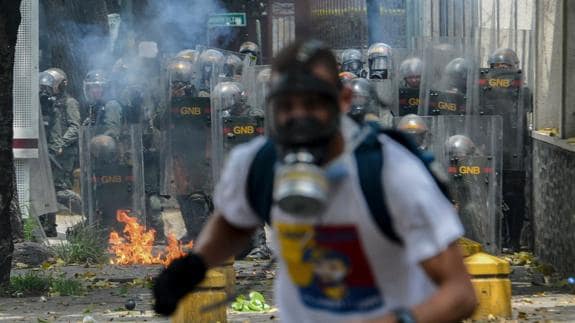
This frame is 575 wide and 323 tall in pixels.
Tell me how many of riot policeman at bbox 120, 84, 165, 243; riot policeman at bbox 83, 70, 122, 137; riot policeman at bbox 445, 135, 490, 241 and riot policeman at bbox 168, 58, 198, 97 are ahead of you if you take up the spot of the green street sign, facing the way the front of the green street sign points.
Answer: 4

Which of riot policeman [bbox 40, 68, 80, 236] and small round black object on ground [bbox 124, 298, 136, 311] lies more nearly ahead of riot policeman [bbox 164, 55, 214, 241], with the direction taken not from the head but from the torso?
the small round black object on ground

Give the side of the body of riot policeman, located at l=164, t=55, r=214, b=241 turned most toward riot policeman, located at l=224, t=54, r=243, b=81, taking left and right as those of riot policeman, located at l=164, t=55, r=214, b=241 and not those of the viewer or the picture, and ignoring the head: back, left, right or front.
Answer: back

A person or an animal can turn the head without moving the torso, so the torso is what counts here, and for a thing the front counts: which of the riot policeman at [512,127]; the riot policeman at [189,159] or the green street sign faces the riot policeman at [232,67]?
the green street sign

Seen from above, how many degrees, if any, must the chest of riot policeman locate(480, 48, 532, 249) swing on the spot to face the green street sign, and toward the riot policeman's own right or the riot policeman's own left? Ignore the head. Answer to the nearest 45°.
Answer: approximately 135° to the riot policeman's own right

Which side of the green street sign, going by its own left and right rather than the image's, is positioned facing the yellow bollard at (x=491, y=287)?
front

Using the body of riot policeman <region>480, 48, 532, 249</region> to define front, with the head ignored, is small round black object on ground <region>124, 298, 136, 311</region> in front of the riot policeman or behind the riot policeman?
in front

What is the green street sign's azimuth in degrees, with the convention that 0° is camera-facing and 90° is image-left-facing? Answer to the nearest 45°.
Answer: approximately 0°

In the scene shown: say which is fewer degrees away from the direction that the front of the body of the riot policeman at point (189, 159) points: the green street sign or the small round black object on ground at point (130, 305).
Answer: the small round black object on ground
